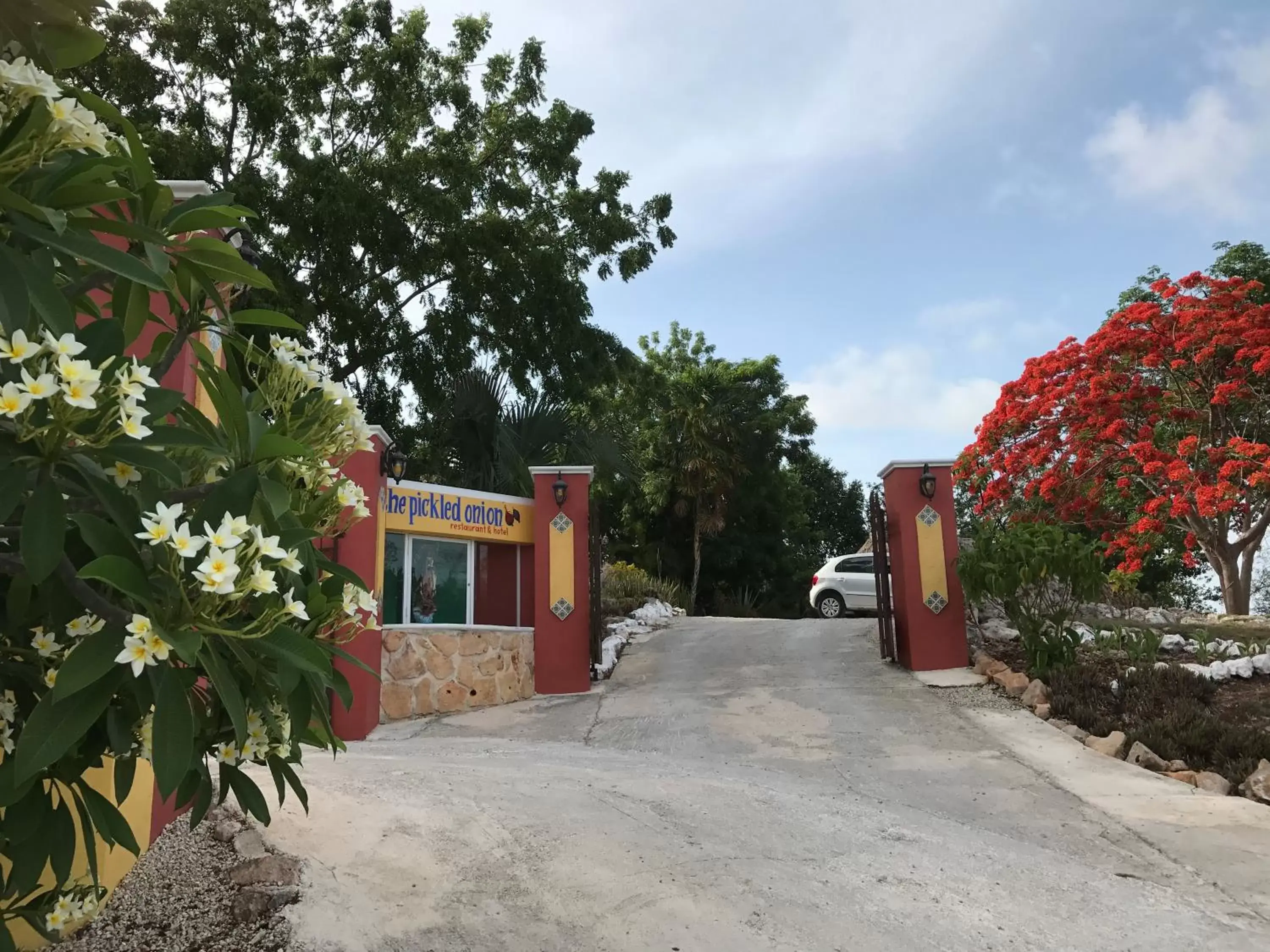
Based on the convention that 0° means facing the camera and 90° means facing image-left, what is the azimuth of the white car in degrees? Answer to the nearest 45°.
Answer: approximately 270°

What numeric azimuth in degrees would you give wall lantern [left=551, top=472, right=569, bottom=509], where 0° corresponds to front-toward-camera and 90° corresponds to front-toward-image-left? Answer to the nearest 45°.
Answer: approximately 0°

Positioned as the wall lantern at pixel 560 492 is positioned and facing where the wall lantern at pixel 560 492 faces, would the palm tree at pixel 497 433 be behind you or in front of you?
behind

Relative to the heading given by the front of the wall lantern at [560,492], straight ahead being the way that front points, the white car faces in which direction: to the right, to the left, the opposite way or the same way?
to the left

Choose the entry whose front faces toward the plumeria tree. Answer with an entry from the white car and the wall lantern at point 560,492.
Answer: the wall lantern

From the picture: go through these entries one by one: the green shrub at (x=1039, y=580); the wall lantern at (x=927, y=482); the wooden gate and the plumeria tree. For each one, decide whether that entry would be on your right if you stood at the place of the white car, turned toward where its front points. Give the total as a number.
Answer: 4

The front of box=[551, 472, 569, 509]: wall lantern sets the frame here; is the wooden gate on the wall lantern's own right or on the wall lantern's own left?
on the wall lantern's own left

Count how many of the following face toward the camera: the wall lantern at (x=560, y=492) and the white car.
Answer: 1

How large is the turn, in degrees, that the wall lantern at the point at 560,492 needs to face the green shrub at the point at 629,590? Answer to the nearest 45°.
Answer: approximately 180°

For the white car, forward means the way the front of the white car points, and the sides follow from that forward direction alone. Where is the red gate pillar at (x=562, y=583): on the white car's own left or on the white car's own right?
on the white car's own right
